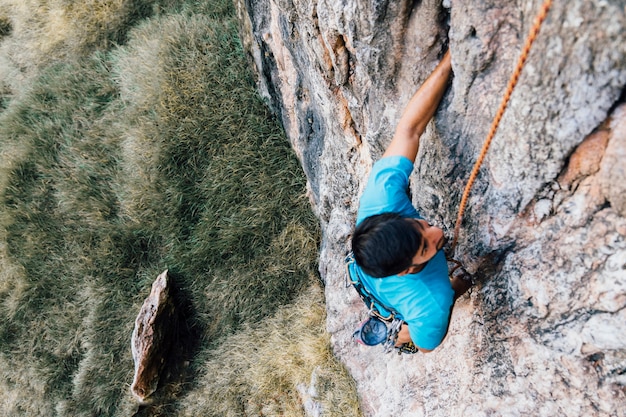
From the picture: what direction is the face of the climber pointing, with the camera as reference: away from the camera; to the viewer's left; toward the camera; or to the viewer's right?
to the viewer's right

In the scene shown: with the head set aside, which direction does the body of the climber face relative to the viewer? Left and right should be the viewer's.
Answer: facing to the right of the viewer
